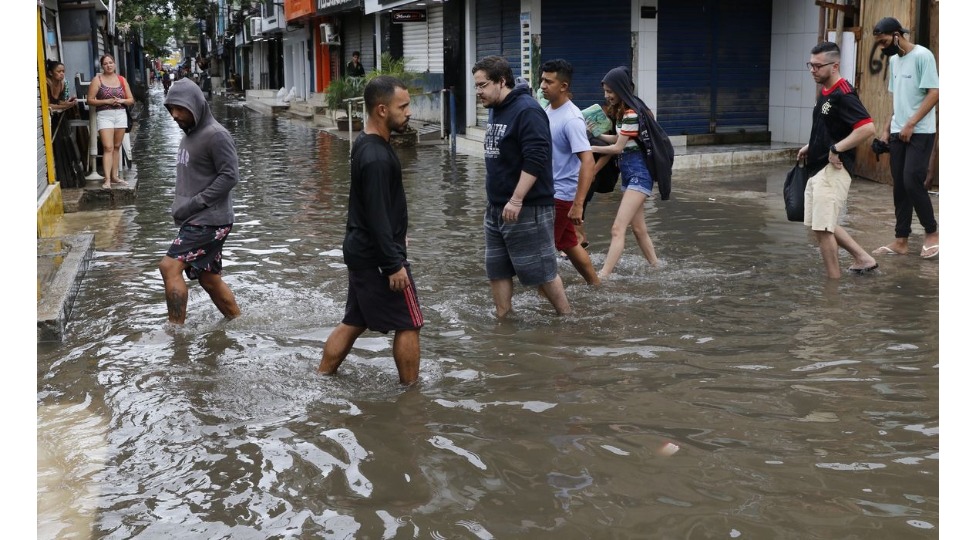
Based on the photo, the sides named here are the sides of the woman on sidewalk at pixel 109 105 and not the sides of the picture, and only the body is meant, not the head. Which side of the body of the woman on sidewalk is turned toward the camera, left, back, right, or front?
front

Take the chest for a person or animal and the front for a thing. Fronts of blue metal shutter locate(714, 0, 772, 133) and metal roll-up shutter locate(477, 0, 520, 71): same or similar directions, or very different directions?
same or similar directions

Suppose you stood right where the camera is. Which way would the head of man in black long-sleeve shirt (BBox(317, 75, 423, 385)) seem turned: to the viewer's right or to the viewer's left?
to the viewer's right

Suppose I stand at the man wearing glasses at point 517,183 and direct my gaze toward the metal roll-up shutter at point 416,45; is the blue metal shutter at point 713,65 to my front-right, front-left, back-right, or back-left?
front-right

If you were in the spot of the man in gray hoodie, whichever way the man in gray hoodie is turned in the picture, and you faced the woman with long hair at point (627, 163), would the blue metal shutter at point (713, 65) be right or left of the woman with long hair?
left

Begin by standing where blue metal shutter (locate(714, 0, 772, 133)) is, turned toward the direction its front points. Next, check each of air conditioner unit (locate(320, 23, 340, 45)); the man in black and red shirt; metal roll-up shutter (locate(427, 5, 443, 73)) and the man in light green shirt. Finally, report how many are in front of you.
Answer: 2

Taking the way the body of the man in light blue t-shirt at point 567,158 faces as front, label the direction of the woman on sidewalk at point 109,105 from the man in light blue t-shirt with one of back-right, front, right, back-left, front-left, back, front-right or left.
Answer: right

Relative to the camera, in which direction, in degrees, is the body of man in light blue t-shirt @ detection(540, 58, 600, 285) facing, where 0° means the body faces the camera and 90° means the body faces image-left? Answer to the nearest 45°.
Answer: approximately 45°

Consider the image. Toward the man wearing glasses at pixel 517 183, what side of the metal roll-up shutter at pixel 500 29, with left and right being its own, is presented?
front

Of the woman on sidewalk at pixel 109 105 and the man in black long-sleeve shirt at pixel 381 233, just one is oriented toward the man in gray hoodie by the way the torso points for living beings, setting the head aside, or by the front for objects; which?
the woman on sidewalk

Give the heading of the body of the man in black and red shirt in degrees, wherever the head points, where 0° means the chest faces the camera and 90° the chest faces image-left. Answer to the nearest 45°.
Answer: approximately 45°

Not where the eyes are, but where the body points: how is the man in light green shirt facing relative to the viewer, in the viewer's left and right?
facing the viewer and to the left of the viewer

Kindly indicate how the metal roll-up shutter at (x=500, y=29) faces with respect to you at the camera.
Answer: facing the viewer

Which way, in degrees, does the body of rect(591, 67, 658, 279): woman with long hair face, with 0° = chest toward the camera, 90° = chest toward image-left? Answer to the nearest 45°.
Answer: approximately 90°
